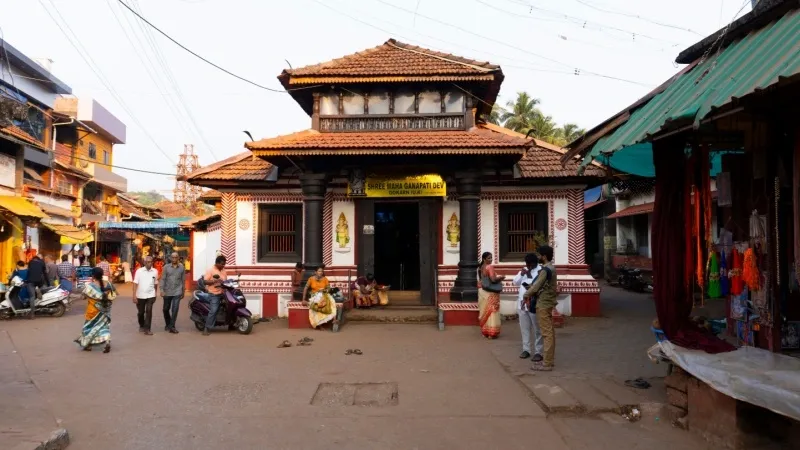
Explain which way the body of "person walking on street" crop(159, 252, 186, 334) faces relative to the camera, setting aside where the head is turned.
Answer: toward the camera

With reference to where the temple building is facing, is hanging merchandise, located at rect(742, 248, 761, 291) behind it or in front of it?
in front

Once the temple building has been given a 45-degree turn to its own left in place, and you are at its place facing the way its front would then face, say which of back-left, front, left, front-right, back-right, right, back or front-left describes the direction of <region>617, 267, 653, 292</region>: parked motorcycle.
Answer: left

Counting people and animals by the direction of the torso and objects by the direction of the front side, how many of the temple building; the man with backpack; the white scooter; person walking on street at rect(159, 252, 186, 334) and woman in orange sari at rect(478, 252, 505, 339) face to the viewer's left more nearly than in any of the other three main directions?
2

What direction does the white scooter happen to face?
to the viewer's left

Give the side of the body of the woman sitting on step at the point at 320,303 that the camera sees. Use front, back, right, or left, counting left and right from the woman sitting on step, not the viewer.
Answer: front

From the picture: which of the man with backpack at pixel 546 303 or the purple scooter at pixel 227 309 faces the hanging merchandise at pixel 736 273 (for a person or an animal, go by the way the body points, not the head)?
the purple scooter

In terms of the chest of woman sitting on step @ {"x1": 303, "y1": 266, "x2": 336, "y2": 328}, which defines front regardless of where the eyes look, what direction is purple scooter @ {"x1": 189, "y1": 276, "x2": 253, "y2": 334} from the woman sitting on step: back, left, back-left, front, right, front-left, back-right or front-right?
right

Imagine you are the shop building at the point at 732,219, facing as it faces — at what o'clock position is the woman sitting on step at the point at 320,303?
The woman sitting on step is roughly at 2 o'clock from the shop building.

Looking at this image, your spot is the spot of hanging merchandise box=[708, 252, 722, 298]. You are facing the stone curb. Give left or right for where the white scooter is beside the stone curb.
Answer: right
